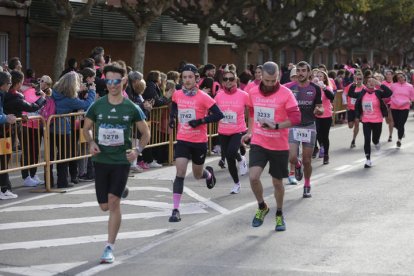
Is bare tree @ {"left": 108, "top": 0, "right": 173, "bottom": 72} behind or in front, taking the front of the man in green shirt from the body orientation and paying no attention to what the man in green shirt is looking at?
behind

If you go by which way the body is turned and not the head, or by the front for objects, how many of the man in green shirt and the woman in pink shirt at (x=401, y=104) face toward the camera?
2

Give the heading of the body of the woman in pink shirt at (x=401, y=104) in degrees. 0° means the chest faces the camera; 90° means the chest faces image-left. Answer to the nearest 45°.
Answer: approximately 0°

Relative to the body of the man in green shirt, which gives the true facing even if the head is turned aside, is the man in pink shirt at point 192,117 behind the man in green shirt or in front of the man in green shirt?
behind

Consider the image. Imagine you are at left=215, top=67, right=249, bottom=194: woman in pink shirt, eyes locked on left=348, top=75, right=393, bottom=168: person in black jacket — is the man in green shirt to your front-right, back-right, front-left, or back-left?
back-right

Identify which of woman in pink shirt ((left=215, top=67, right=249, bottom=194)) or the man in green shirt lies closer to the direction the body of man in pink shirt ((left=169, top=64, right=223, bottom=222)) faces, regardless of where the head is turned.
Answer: the man in green shirt

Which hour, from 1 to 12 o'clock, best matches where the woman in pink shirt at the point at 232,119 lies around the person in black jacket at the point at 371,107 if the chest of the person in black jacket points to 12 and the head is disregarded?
The woman in pink shirt is roughly at 1 o'clock from the person in black jacket.
